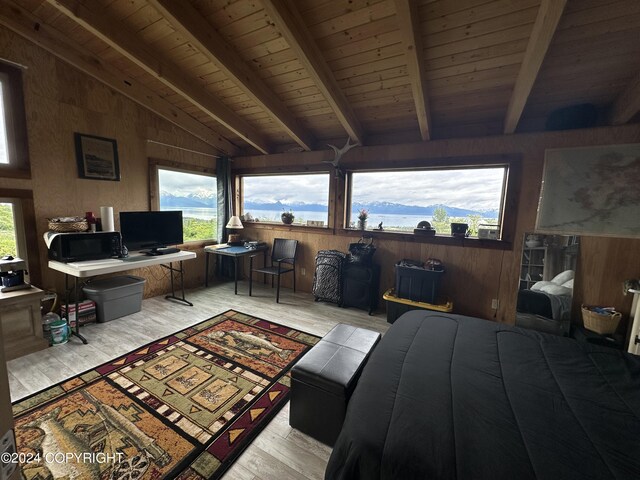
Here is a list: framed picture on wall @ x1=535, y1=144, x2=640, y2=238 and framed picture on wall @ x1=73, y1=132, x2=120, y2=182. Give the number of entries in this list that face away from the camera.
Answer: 0

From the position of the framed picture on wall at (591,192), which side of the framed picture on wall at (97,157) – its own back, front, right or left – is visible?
front

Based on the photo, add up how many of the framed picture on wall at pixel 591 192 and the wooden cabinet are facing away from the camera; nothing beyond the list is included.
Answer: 0

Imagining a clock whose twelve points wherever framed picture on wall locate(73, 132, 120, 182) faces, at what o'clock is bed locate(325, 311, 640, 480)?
The bed is roughly at 1 o'clock from the framed picture on wall.

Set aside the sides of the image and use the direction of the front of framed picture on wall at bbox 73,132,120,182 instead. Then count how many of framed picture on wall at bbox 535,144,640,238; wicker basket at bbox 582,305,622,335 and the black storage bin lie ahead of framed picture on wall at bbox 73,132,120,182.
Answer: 3
